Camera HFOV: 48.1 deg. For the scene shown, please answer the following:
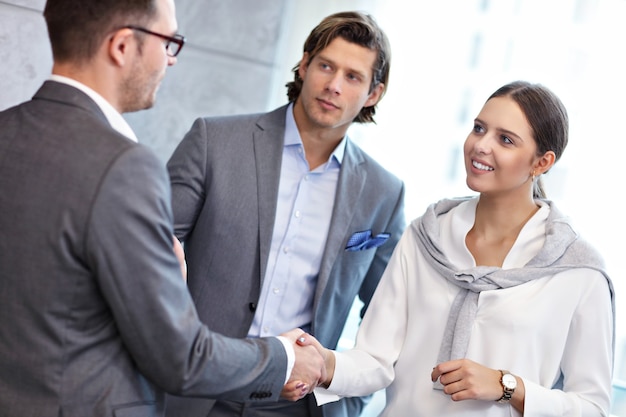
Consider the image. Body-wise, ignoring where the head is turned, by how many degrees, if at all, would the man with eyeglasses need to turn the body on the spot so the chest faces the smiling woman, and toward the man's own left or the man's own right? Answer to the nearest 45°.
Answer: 0° — they already face them

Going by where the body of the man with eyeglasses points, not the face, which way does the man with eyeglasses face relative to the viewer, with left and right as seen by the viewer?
facing away from the viewer and to the right of the viewer
